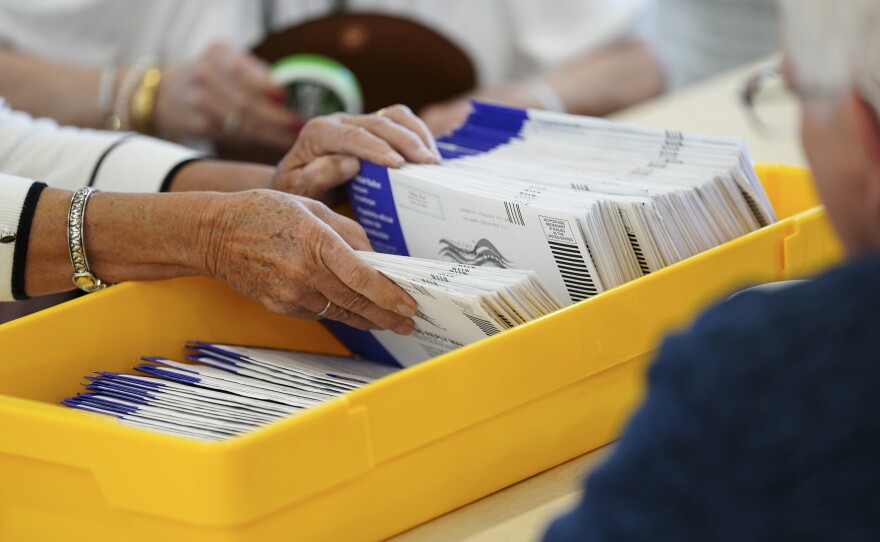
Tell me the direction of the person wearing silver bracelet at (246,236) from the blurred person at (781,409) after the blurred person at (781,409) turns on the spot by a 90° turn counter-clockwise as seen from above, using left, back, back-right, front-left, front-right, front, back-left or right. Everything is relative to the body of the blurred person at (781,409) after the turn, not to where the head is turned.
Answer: right

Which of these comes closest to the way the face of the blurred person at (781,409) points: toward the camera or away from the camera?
away from the camera

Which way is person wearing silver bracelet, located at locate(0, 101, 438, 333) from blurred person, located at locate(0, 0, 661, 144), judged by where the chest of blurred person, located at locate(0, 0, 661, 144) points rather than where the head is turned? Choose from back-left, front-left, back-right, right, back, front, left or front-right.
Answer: front

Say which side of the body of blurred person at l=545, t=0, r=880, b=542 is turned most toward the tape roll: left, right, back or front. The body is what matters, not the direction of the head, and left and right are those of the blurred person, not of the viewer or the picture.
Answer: front

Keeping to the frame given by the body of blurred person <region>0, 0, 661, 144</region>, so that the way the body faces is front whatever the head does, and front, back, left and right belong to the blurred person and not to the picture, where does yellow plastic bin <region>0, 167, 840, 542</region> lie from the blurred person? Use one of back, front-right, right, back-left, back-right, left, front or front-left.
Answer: front

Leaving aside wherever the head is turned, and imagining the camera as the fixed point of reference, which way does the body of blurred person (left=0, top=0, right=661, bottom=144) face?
toward the camera

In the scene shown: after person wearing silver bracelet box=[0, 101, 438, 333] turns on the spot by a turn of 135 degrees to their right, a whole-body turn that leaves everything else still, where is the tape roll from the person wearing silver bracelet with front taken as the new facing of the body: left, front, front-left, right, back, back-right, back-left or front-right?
back-right

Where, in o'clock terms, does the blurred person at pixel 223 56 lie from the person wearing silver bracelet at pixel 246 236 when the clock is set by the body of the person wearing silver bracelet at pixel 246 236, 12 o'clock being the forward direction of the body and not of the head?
the blurred person at pixel 223 56 is roughly at 9 o'clock from the person wearing silver bracelet at pixel 246 236.

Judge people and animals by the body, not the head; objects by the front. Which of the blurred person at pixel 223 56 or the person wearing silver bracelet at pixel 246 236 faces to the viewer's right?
the person wearing silver bracelet at pixel 246 236

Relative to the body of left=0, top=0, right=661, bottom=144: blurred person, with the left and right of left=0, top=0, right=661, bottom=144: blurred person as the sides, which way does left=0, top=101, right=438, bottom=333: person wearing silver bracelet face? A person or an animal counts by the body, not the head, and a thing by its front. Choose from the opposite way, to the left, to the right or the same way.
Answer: to the left

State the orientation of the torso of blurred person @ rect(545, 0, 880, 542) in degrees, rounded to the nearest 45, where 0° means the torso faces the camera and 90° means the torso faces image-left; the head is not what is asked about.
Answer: approximately 135°

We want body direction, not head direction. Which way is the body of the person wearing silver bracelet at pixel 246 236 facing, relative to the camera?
to the viewer's right
